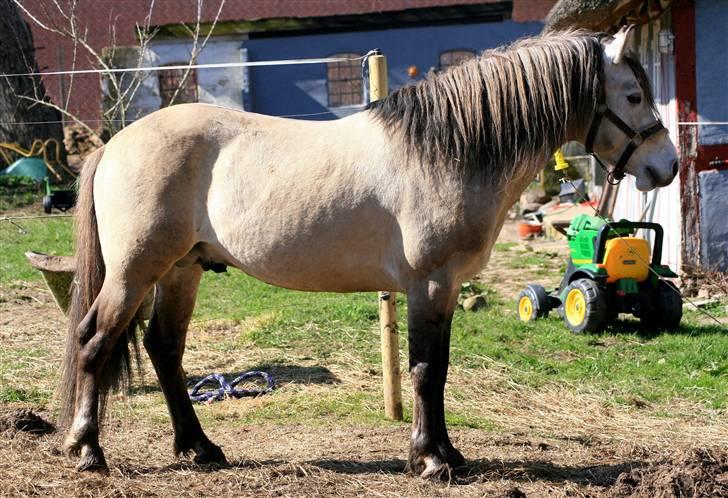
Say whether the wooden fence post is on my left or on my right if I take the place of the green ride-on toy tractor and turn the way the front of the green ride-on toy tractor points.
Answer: on my left

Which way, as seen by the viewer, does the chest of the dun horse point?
to the viewer's right

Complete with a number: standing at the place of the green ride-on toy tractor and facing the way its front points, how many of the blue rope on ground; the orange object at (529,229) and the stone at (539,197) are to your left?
1

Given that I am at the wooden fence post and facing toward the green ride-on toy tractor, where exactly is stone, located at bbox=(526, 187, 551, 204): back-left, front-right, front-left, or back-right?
front-left

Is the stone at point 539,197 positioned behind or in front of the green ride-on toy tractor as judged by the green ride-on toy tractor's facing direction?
in front

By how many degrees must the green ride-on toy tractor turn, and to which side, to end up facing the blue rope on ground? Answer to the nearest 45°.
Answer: approximately 90° to its left

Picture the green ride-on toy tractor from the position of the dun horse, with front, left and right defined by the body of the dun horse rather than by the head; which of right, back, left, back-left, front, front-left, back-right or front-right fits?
front-left

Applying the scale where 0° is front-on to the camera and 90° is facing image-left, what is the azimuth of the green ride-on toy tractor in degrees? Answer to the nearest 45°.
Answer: approximately 135°

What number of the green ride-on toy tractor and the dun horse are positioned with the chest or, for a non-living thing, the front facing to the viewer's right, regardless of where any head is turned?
1

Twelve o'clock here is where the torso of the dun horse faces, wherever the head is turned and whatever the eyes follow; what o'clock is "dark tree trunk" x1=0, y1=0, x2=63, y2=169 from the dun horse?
The dark tree trunk is roughly at 8 o'clock from the dun horse.
